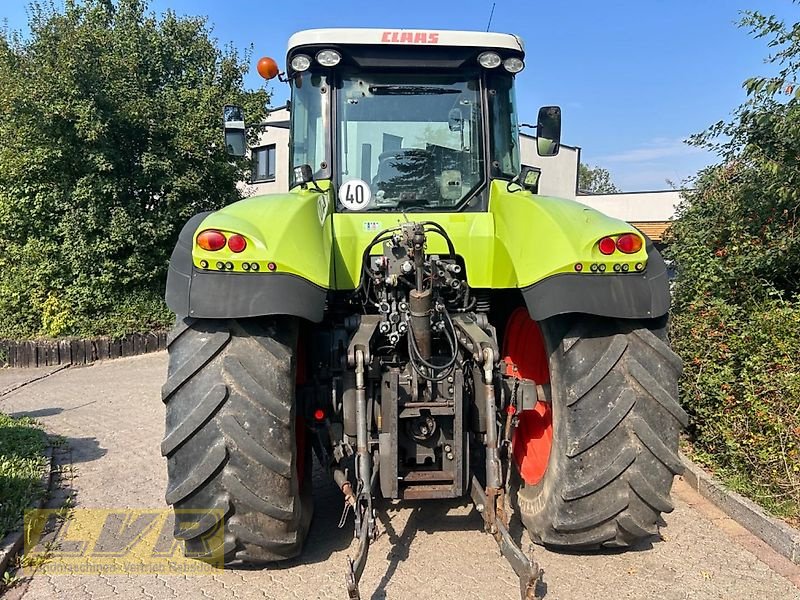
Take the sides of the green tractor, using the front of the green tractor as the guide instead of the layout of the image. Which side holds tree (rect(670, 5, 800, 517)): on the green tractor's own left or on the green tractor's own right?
on the green tractor's own right

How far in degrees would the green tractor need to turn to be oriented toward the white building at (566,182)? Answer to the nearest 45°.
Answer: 0° — it already faces it

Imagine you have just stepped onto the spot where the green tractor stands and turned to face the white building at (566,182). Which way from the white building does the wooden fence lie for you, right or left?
left

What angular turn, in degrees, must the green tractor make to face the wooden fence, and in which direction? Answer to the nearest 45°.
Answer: approximately 45° to its left

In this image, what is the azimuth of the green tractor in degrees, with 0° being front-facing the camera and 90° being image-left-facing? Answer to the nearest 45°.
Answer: approximately 180°

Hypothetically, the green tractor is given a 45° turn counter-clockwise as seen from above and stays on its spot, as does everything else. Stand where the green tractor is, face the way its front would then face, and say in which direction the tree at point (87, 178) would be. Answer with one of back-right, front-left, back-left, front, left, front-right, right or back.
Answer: front
